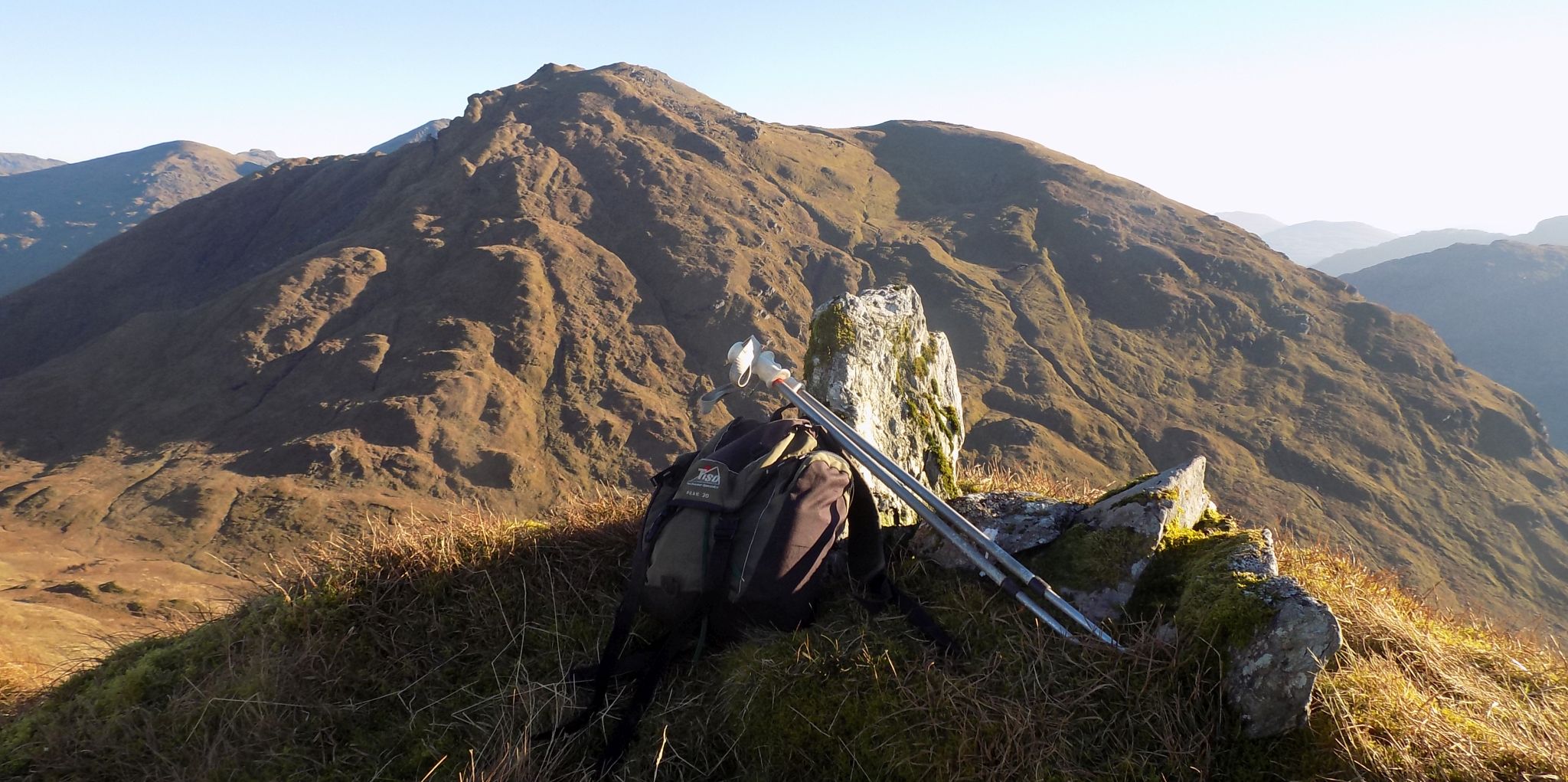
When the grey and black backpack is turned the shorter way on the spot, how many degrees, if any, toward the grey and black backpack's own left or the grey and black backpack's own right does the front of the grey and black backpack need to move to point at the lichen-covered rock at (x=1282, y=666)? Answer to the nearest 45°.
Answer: approximately 90° to the grey and black backpack's own left

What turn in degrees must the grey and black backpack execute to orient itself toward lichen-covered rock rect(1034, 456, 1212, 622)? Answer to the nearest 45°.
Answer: approximately 135° to its left

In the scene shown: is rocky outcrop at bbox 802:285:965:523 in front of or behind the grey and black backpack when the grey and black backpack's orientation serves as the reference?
behind

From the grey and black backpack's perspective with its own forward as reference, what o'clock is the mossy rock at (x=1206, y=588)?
The mossy rock is roughly at 8 o'clock from the grey and black backpack.

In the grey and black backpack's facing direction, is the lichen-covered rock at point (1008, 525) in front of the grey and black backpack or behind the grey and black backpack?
behind

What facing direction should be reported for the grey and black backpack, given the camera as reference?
facing the viewer and to the left of the viewer
